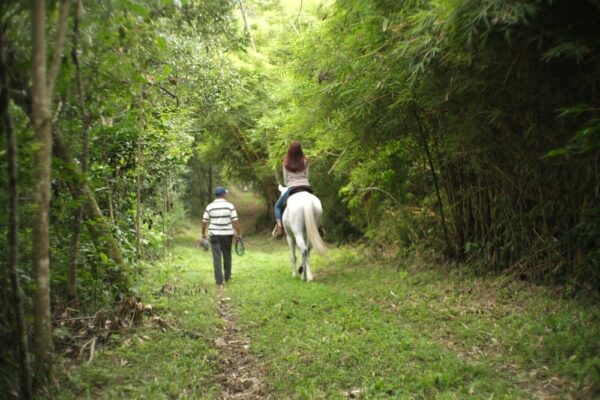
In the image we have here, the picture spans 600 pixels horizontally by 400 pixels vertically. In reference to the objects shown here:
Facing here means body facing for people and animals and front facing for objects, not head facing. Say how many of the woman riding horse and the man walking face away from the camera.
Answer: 2

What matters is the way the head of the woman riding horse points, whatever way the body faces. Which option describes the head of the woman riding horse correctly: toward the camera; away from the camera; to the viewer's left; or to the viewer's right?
away from the camera

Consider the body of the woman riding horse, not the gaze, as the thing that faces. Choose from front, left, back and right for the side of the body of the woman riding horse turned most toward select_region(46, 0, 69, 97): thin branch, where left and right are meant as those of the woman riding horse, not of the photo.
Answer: back

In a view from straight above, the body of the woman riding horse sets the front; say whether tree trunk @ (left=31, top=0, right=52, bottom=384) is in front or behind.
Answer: behind

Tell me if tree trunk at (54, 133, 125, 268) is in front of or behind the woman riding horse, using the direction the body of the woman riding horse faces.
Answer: behind

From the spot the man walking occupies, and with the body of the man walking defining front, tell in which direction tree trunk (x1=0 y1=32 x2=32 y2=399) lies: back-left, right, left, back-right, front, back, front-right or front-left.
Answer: back

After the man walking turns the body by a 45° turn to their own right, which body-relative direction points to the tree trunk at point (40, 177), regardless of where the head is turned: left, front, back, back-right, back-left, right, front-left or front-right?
back-right

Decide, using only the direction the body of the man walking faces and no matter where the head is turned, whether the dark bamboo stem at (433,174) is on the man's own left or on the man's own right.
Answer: on the man's own right

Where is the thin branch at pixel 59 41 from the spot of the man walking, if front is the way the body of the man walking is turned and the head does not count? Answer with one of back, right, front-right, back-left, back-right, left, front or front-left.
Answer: back

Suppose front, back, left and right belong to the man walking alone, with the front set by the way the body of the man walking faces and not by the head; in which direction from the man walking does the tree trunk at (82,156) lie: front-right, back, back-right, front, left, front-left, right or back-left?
back

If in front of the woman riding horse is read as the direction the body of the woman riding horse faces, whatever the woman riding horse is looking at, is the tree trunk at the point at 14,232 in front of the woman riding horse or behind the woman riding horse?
behind

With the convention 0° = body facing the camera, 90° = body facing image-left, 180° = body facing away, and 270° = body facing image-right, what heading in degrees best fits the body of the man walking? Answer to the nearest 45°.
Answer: approximately 180°

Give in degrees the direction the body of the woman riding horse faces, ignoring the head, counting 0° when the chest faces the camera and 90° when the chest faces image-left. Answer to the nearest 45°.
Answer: approximately 180°

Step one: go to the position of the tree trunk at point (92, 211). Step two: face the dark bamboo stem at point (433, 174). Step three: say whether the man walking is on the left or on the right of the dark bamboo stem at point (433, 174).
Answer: left
